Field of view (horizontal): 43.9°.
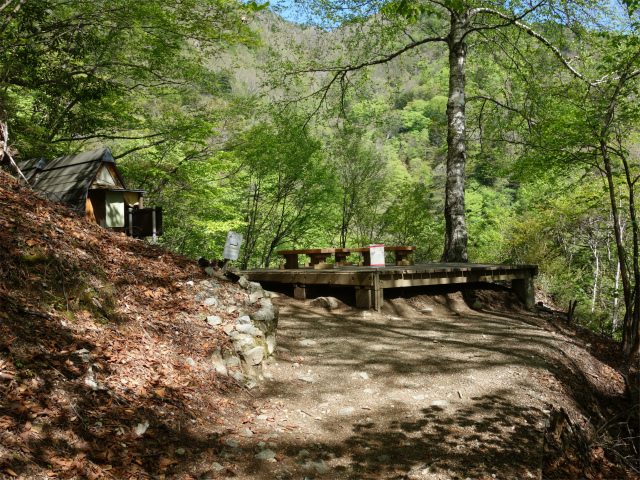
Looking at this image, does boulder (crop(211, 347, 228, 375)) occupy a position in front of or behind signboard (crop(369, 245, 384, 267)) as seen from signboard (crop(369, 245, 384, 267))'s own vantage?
in front

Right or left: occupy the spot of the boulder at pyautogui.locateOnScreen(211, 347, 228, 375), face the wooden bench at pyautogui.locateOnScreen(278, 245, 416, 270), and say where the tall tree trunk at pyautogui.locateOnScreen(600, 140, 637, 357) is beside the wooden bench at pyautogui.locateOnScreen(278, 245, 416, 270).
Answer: right

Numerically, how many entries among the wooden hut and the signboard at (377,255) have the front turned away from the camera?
0

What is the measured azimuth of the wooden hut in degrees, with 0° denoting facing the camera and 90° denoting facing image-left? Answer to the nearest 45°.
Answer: approximately 315°

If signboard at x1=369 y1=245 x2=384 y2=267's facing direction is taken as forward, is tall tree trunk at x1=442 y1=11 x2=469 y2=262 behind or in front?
behind

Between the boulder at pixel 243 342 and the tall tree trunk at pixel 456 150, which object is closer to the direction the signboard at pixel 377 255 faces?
the boulder

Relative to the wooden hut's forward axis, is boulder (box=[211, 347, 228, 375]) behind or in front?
in front

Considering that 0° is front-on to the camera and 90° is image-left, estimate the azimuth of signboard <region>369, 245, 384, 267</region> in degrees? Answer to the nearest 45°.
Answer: approximately 0°
